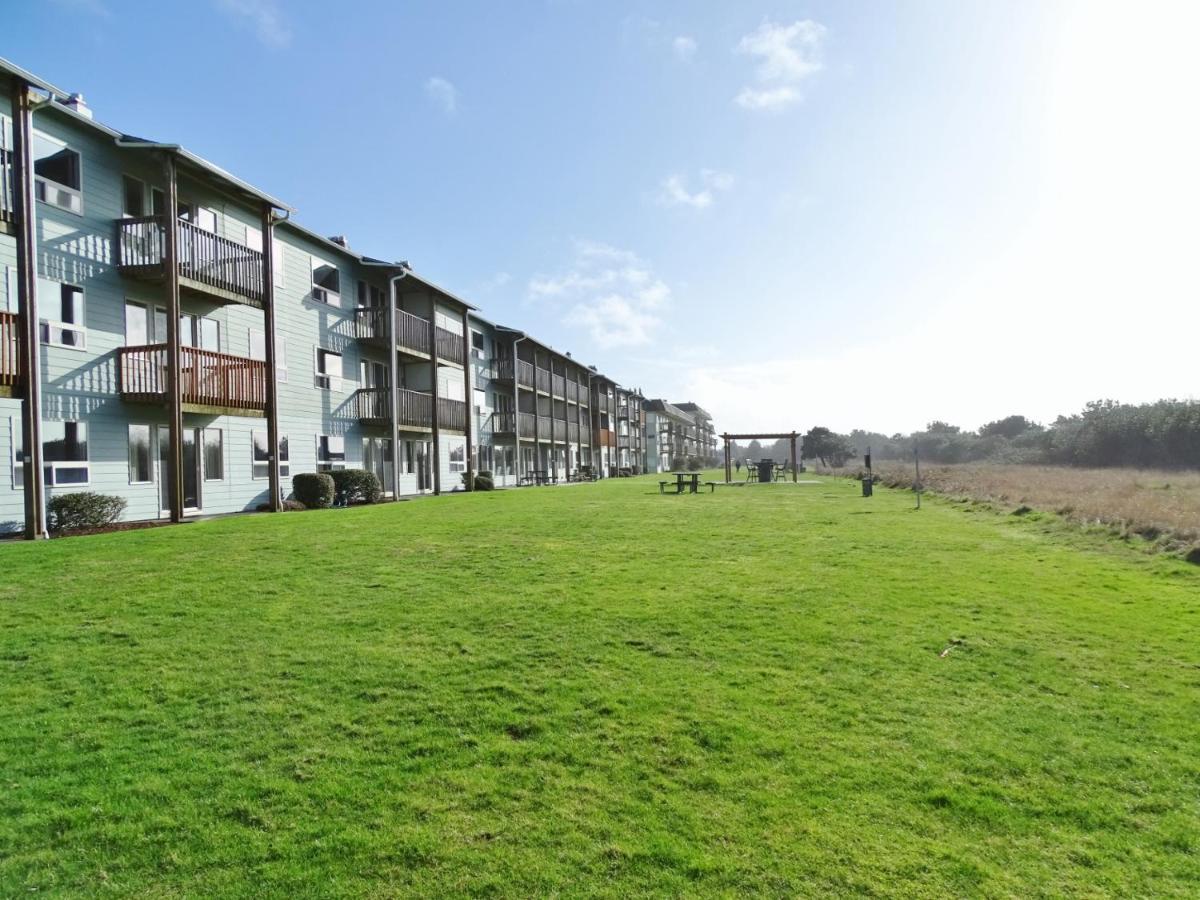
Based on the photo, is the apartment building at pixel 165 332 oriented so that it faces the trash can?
no

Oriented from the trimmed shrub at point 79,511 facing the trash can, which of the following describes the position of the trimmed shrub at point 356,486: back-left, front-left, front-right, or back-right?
front-left

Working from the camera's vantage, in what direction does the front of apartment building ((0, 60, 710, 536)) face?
facing the viewer and to the right of the viewer
